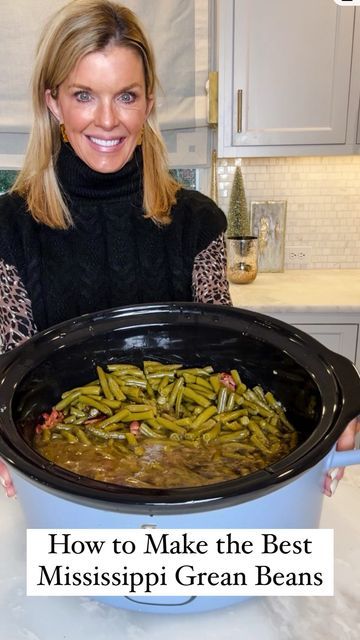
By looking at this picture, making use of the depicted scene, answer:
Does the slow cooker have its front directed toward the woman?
no

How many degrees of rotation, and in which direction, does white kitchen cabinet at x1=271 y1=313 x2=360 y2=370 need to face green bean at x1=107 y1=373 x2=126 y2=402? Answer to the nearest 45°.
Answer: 0° — it already faces it

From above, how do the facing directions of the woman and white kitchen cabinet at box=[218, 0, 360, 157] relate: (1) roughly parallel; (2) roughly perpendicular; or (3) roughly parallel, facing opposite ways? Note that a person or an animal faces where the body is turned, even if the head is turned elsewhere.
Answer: roughly parallel

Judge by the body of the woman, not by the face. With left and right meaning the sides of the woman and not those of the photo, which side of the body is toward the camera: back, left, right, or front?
front

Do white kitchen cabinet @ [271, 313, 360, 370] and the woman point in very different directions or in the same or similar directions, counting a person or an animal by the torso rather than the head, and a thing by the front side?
same or similar directions

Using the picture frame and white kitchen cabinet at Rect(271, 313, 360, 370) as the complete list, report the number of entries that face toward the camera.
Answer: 2

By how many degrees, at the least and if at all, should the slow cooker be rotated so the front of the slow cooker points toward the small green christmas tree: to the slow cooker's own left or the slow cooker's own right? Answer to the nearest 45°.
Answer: approximately 180°

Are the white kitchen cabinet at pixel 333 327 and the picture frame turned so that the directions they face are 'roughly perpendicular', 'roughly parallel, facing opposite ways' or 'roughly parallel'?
roughly parallel

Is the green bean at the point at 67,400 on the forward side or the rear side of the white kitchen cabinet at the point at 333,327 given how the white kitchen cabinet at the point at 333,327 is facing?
on the forward side

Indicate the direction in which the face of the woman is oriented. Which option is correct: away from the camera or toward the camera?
toward the camera

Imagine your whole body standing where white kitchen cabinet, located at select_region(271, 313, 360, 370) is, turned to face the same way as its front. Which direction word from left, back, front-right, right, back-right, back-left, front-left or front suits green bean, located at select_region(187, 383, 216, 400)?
front

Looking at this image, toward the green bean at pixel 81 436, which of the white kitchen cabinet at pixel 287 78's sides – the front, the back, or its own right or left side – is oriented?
front

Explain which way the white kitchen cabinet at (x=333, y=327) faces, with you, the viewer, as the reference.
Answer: facing the viewer
